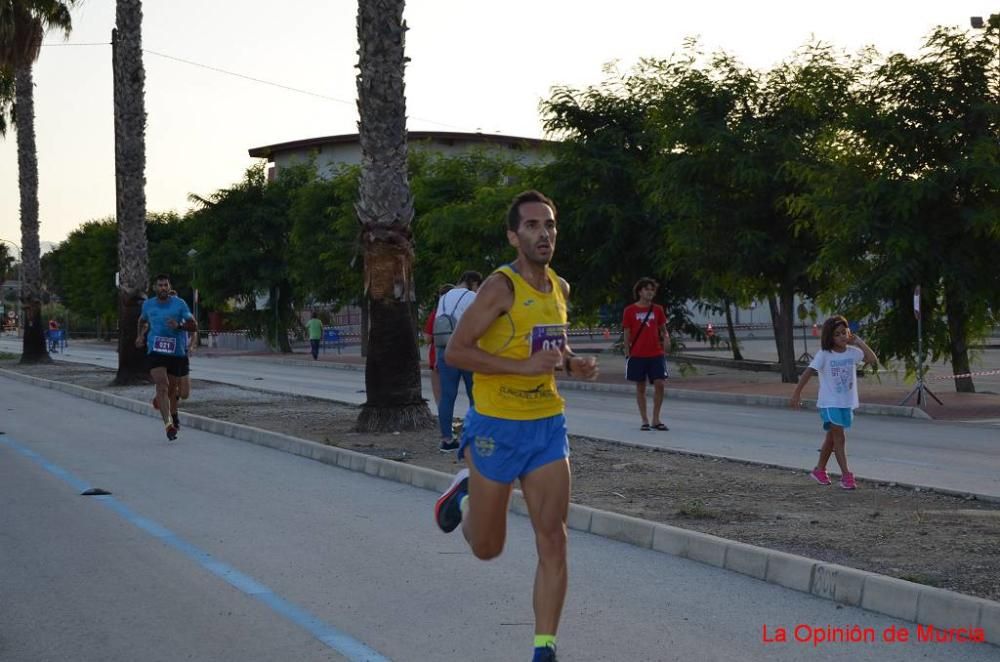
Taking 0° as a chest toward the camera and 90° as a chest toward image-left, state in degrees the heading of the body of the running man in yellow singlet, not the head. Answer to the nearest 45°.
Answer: approximately 315°

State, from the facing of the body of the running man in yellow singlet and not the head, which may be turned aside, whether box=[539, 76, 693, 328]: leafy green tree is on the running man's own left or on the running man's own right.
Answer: on the running man's own left

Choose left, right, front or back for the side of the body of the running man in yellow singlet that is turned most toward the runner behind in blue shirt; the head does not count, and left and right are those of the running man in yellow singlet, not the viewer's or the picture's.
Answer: back

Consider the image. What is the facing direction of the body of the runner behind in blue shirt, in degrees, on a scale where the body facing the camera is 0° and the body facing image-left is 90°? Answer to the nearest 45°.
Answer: approximately 0°

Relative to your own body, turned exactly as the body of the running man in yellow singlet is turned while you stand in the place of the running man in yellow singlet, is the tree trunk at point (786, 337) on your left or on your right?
on your left

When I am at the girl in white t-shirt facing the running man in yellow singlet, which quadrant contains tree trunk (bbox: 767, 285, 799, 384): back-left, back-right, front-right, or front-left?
back-right

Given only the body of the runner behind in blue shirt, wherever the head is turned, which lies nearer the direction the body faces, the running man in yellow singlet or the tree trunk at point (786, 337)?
the running man in yellow singlet

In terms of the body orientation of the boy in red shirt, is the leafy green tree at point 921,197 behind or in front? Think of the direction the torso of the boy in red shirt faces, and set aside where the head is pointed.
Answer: behind
